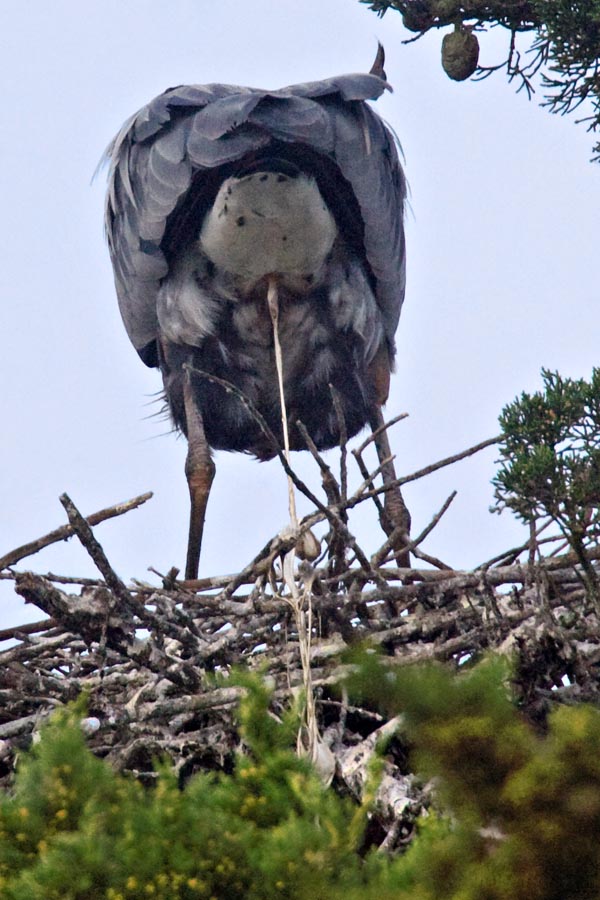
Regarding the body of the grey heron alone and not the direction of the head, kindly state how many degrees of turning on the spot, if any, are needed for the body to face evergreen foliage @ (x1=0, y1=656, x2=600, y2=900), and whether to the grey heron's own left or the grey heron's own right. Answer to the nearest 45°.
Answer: approximately 180°

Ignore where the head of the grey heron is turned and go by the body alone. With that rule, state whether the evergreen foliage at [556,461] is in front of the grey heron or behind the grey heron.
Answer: behind

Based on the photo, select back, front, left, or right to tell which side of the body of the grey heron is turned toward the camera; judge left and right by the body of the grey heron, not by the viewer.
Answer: back
